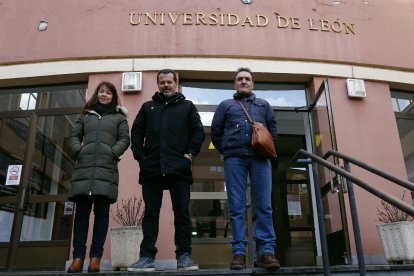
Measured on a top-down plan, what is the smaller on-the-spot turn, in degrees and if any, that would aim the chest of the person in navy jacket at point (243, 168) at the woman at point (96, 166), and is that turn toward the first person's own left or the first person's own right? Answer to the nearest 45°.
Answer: approximately 90° to the first person's own right

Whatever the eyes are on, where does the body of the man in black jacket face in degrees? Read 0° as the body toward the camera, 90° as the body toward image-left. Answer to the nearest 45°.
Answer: approximately 0°

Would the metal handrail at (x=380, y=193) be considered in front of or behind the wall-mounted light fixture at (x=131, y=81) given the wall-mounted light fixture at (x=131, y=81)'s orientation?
in front

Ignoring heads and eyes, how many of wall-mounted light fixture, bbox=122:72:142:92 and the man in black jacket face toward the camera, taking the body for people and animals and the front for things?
2

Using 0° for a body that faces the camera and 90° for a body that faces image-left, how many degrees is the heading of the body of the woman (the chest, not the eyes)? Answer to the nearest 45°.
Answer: approximately 0°

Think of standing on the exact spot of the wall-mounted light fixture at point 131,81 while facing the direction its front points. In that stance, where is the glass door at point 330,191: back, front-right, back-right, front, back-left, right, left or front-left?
left
